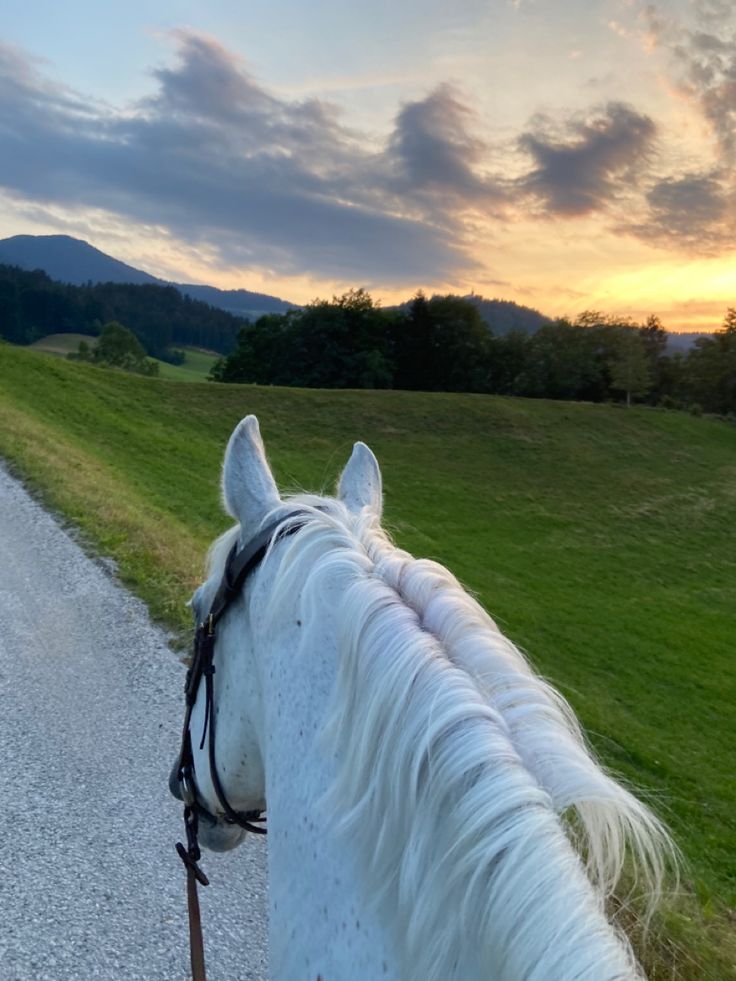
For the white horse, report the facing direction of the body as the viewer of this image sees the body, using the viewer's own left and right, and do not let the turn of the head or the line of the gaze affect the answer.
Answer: facing away from the viewer and to the left of the viewer
